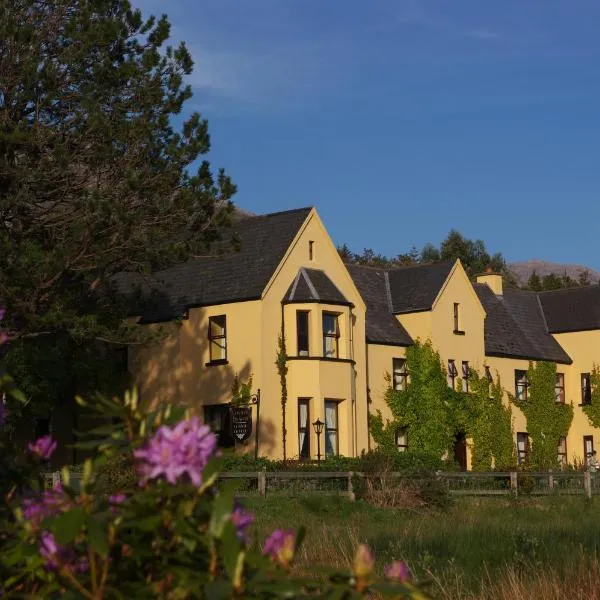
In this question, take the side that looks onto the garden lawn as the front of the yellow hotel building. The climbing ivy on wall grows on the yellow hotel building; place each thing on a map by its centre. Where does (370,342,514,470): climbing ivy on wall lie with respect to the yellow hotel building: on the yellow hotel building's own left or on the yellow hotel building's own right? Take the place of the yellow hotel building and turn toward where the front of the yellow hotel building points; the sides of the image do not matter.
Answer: on the yellow hotel building's own left

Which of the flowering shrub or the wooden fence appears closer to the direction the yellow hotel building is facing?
the wooden fence

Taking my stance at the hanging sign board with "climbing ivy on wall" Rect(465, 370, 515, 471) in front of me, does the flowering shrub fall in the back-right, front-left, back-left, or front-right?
back-right

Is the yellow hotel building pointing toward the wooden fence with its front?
yes

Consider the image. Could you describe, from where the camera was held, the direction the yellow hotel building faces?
facing the viewer and to the right of the viewer

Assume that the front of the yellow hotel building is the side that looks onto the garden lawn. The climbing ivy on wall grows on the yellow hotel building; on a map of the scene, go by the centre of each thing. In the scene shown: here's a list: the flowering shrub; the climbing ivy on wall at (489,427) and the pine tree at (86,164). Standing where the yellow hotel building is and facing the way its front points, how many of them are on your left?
1

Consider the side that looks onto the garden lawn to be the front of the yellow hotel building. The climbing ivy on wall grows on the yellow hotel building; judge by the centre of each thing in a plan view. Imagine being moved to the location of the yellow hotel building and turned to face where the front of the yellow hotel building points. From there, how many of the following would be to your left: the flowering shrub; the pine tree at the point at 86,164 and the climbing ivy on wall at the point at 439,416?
1

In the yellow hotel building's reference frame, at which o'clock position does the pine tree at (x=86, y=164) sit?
The pine tree is roughly at 2 o'clock from the yellow hotel building.

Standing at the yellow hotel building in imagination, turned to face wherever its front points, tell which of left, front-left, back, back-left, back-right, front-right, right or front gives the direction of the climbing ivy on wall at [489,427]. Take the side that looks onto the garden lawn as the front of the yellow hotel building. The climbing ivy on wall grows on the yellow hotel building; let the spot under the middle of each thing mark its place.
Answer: left
